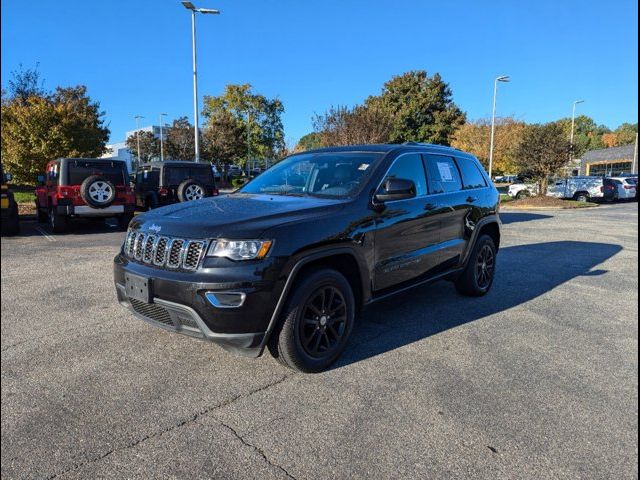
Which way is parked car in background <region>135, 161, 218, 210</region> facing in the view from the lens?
facing away from the viewer

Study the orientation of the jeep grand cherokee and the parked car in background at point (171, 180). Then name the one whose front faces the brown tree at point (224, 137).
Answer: the parked car in background

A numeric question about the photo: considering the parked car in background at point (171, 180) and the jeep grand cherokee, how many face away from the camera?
1

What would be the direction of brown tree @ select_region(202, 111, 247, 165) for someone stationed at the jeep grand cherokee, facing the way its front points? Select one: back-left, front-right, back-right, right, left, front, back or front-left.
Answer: back-right

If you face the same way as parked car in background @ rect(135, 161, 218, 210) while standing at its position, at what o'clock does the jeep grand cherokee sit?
The jeep grand cherokee is roughly at 6 o'clock from the parked car in background.

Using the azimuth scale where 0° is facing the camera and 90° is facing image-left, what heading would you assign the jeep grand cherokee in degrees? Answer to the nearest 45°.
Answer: approximately 45°

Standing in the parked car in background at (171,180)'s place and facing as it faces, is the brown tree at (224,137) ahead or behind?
ahead

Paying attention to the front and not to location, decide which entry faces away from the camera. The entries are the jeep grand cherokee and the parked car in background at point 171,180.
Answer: the parked car in background

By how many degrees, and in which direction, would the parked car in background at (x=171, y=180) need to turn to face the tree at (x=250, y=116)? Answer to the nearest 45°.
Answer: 0° — it already faces it

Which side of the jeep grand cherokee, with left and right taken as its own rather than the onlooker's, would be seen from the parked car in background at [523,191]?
back

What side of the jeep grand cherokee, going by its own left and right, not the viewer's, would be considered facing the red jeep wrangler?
right

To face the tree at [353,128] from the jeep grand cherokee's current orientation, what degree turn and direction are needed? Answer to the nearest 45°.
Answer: approximately 135° to its right

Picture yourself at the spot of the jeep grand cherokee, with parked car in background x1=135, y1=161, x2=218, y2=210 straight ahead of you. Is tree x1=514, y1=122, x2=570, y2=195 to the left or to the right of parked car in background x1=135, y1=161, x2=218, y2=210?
right
